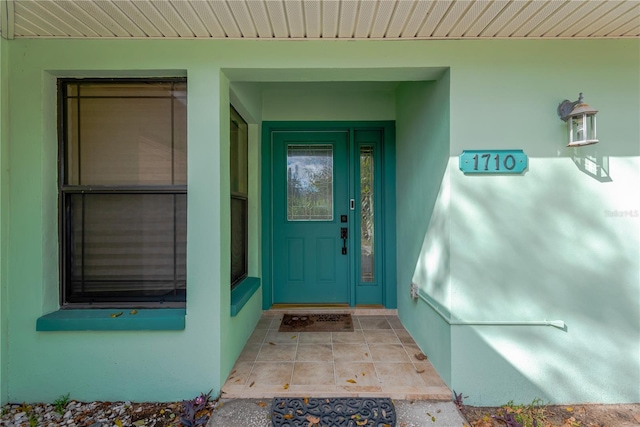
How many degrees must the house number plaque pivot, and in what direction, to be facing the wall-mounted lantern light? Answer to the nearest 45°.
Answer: approximately 135° to its left

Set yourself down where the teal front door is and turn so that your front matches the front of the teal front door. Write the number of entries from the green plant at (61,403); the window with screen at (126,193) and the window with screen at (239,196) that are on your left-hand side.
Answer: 0

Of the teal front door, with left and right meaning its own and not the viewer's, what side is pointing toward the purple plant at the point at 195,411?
front

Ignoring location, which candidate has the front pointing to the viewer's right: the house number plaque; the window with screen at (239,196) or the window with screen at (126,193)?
the window with screen at (239,196)

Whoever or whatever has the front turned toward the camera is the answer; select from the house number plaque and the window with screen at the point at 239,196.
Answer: the house number plaque

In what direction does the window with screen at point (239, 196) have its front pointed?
to the viewer's right

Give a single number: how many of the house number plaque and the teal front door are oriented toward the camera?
2

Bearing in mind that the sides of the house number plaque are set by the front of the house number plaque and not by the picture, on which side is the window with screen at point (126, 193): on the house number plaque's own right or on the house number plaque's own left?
on the house number plaque's own right

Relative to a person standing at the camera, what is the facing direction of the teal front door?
facing the viewer

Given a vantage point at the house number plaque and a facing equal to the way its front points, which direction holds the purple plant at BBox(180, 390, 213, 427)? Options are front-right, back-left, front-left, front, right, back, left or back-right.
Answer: front-right

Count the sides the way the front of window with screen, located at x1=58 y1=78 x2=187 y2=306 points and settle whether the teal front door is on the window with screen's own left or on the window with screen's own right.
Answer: on the window with screen's own left

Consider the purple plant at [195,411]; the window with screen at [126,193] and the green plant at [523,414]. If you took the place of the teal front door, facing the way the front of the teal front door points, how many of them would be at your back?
0

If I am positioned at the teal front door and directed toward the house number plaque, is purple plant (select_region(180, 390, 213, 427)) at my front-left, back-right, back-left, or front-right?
front-right

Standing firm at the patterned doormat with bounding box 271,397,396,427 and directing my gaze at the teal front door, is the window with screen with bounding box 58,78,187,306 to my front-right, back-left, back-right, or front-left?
front-left

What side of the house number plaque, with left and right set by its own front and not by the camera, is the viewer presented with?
front

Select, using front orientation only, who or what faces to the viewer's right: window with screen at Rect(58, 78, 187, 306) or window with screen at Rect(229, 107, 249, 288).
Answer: window with screen at Rect(229, 107, 249, 288)

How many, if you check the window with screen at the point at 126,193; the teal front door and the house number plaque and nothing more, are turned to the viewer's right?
0
